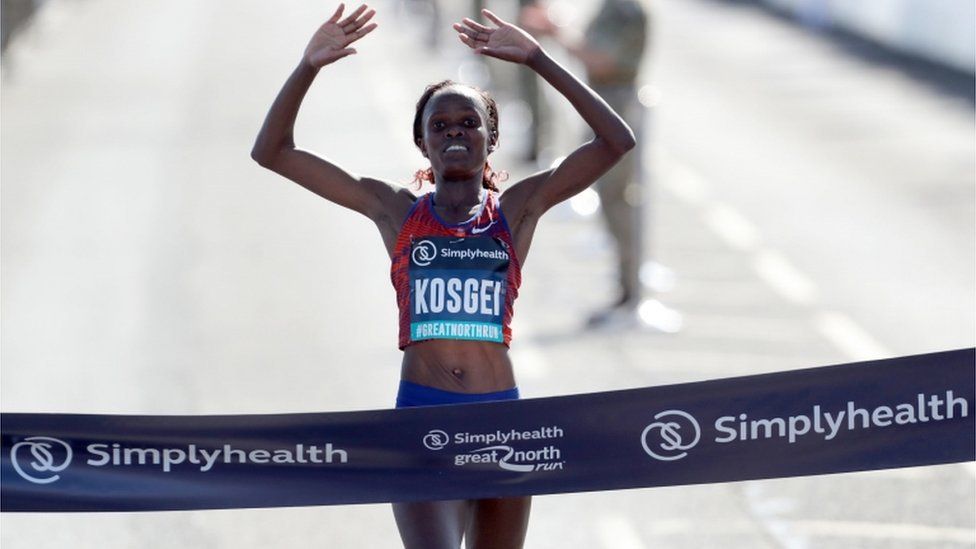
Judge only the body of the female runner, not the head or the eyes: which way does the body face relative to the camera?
toward the camera

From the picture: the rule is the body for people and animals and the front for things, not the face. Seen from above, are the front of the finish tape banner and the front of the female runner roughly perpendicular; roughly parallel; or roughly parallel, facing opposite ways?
roughly parallel

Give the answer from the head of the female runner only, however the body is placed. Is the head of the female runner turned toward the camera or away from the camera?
toward the camera

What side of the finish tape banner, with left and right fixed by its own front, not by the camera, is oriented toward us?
front

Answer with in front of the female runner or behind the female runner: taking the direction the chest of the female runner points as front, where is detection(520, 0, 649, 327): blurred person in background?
behind

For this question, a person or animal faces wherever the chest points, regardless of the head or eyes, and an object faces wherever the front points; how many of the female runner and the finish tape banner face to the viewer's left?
0
